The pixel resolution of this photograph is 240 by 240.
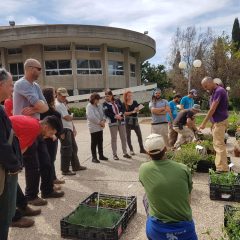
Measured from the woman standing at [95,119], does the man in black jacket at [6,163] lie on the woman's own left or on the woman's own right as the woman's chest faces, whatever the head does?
on the woman's own right

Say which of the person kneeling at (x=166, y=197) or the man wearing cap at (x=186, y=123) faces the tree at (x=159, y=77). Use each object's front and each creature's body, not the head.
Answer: the person kneeling

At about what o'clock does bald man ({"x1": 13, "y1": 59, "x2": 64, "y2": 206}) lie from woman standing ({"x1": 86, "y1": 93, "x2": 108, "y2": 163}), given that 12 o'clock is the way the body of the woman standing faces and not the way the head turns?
The bald man is roughly at 2 o'clock from the woman standing.

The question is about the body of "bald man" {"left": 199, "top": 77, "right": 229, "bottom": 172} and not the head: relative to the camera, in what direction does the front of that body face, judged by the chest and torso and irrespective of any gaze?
to the viewer's left

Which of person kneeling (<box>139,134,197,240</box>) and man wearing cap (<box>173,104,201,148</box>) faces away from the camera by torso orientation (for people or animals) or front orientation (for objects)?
the person kneeling

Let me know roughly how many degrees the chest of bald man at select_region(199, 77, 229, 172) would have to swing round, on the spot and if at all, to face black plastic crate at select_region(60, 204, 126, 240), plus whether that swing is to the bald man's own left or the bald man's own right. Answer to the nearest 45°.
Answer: approximately 45° to the bald man's own left

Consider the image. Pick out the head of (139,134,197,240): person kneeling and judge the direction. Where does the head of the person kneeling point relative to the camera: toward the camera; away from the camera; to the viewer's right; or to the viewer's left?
away from the camera

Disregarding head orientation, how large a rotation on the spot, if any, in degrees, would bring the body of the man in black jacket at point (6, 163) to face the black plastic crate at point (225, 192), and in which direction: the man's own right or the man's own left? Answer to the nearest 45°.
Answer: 0° — they already face it

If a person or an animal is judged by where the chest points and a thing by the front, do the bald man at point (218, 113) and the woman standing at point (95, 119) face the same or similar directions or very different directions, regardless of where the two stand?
very different directions

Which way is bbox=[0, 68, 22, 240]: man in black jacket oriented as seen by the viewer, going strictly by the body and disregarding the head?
to the viewer's right

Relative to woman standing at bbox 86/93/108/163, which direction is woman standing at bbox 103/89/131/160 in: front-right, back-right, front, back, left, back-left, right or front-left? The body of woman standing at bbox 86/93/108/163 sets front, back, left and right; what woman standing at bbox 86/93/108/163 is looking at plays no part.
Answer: left

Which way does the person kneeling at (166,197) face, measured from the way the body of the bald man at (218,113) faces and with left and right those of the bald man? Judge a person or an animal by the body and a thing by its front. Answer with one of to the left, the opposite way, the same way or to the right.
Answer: to the right

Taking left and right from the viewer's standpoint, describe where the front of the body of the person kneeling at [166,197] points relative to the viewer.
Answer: facing away from the viewer
